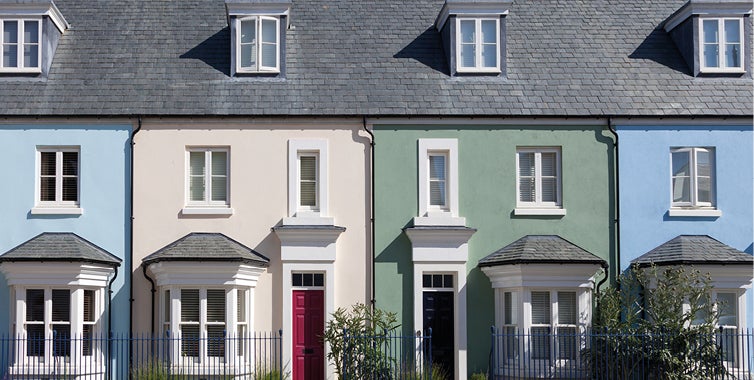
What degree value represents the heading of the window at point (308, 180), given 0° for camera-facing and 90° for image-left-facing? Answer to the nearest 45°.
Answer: approximately 0°

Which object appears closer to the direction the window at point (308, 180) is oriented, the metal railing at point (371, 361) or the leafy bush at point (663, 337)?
the metal railing

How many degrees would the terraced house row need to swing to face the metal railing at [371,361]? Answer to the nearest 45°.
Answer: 0° — it already faces it

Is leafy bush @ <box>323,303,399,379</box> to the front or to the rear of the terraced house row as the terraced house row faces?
to the front
